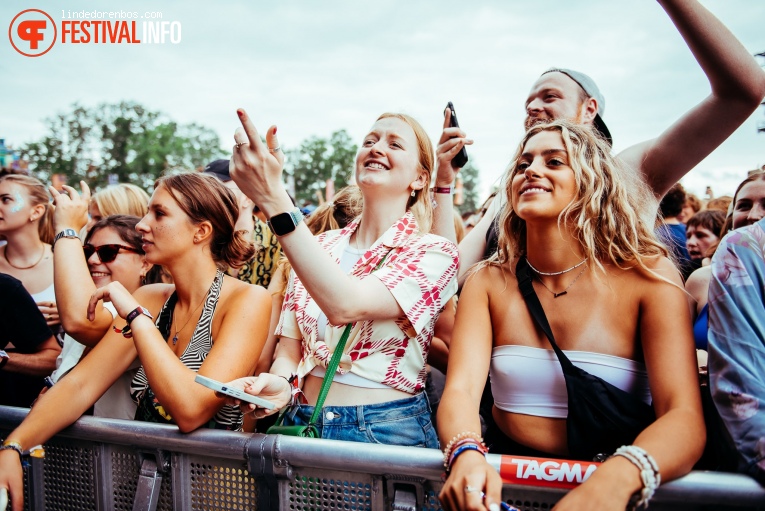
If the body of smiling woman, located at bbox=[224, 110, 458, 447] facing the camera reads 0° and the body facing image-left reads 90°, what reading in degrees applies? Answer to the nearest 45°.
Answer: approximately 45°

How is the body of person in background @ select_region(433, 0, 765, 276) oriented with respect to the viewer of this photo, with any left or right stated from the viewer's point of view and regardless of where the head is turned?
facing the viewer and to the left of the viewer

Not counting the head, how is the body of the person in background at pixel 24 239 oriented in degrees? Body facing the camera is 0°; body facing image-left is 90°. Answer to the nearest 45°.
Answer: approximately 45°

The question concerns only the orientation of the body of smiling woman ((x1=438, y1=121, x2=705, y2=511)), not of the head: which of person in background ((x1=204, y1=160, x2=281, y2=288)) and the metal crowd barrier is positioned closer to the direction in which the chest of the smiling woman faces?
the metal crowd barrier

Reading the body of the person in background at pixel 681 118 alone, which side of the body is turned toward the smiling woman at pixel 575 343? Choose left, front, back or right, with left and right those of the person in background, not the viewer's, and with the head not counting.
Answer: front
